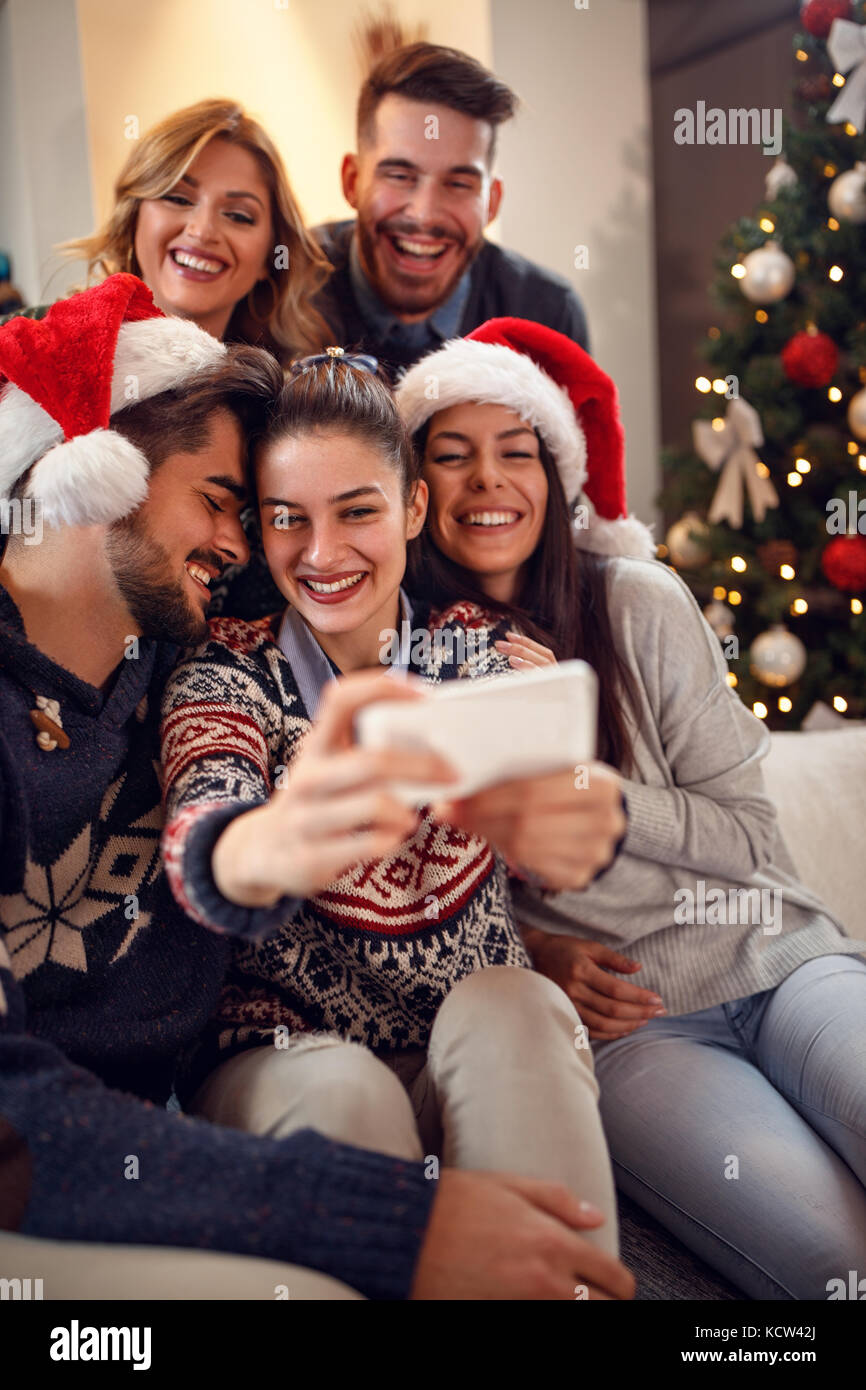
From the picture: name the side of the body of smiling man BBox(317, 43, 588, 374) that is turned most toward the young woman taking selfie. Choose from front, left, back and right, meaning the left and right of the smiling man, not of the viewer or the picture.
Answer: front

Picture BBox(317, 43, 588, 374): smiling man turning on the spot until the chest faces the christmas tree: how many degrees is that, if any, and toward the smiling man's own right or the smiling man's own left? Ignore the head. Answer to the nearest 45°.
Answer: approximately 135° to the smiling man's own left

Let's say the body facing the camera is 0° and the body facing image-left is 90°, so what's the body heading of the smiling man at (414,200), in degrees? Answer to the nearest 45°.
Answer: approximately 0°

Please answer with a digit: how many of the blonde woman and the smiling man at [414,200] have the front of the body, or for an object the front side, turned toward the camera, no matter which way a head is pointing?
2

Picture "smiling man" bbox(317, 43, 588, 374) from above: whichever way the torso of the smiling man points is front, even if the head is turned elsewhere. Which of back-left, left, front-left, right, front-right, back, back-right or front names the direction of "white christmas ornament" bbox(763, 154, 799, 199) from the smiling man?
back-left

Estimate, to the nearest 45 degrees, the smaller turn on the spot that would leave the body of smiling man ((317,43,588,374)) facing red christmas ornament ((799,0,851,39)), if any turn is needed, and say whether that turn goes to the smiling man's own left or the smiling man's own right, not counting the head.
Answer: approximately 135° to the smiling man's own left
